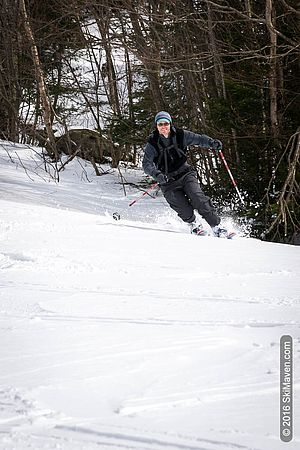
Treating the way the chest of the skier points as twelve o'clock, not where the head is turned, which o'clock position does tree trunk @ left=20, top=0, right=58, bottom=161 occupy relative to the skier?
The tree trunk is roughly at 5 o'clock from the skier.

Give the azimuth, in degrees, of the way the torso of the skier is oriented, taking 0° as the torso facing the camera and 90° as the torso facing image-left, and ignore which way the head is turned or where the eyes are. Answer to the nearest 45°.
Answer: approximately 0°

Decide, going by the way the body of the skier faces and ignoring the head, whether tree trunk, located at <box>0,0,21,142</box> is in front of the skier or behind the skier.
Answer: behind
